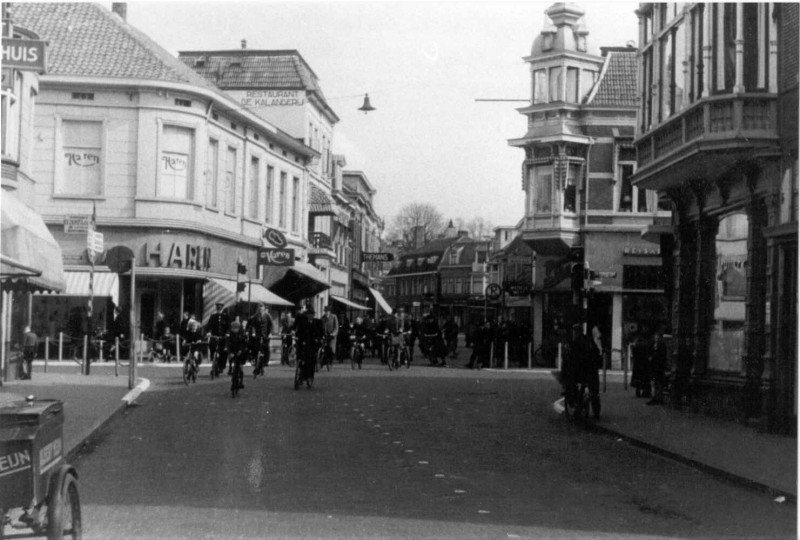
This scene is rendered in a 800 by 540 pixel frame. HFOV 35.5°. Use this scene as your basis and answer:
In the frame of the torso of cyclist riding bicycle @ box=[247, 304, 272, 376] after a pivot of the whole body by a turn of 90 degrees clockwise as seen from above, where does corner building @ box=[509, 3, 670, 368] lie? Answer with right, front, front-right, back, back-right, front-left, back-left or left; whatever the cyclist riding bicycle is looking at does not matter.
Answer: back-right

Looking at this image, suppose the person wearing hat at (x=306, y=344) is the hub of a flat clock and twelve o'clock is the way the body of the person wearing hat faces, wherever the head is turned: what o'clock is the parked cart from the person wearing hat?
The parked cart is roughly at 12 o'clock from the person wearing hat.

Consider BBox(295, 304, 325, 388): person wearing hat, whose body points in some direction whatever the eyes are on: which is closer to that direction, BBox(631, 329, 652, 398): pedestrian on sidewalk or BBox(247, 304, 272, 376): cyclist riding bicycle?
the pedestrian on sidewalk

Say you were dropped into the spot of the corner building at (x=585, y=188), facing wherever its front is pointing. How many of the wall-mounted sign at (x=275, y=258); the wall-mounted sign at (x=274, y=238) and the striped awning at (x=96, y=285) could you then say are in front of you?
3
